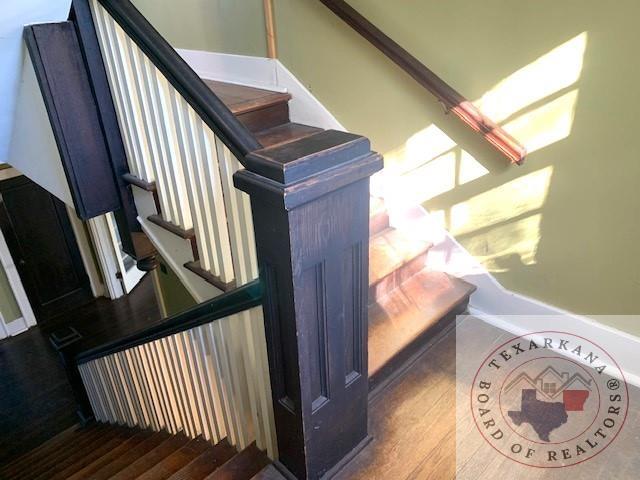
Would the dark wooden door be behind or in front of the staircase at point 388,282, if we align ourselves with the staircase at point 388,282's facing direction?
behind

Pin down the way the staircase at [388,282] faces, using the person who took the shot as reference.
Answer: facing the viewer and to the right of the viewer
